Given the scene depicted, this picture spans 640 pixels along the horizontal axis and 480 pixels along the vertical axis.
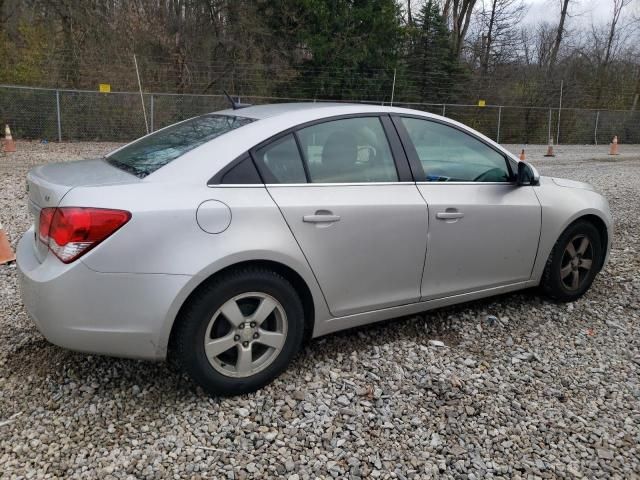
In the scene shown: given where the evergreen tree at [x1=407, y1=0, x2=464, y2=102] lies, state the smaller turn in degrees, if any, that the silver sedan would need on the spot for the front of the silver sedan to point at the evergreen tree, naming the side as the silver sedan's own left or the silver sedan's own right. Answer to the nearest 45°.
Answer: approximately 45° to the silver sedan's own left

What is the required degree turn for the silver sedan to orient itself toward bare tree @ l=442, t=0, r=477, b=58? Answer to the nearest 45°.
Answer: approximately 45° to its left

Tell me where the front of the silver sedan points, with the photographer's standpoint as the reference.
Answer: facing away from the viewer and to the right of the viewer

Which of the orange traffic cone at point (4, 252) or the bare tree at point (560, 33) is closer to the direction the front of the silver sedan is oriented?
the bare tree

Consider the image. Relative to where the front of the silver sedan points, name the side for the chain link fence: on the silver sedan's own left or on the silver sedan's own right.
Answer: on the silver sedan's own left

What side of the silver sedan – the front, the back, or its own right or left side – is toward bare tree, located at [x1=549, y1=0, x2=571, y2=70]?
front
